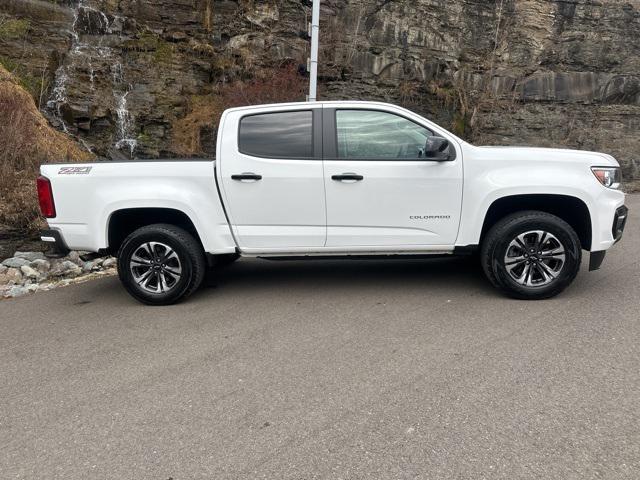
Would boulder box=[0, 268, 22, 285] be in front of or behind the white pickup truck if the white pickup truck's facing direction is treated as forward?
behind

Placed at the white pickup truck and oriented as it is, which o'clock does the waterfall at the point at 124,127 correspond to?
The waterfall is roughly at 8 o'clock from the white pickup truck.

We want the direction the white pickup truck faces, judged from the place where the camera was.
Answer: facing to the right of the viewer

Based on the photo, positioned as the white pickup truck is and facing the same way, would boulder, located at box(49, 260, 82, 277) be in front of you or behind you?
behind

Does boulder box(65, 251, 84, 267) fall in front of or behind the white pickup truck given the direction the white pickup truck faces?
behind

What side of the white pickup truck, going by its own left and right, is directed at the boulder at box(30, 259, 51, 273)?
back

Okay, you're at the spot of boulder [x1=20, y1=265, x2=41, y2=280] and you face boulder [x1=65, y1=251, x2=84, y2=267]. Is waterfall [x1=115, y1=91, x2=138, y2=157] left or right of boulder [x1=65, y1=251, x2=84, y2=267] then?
left

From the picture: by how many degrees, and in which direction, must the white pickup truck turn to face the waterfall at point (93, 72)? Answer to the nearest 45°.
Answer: approximately 135° to its left

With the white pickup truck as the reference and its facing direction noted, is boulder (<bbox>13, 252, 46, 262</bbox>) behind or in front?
behind
